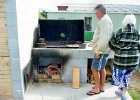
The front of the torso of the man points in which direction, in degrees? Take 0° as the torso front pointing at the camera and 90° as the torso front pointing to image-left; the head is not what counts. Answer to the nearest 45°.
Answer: approximately 90°
